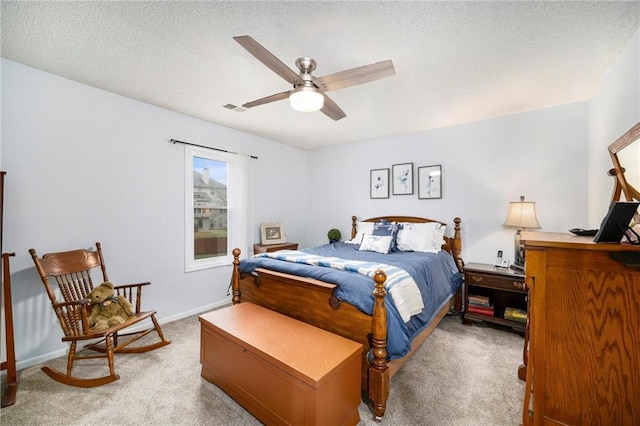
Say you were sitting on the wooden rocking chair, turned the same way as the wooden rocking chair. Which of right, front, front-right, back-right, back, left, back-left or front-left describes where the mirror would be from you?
front

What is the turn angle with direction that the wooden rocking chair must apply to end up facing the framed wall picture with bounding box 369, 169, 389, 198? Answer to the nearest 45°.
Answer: approximately 45° to its left

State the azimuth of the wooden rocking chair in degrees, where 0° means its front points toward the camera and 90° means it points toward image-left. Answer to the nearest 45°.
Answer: approximately 315°

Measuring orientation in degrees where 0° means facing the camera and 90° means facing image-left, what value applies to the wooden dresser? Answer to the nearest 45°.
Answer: approximately 90°

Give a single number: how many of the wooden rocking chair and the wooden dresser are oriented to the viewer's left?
1

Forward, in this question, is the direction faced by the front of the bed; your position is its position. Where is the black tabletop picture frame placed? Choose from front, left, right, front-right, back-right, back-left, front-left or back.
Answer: left

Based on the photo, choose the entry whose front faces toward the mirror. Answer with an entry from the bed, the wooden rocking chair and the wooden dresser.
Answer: the wooden rocking chair

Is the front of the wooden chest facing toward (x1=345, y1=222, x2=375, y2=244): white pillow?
no

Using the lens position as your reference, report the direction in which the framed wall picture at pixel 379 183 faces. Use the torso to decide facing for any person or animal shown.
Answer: facing the viewer and to the left of the viewer

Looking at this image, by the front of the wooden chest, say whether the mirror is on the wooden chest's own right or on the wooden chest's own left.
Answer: on the wooden chest's own left

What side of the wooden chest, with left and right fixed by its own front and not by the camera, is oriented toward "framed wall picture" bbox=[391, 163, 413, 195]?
back

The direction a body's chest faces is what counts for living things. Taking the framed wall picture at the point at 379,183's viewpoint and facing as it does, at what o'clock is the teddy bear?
The teddy bear is roughly at 12 o'clock from the framed wall picture.

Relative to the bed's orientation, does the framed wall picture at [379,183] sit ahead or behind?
behind

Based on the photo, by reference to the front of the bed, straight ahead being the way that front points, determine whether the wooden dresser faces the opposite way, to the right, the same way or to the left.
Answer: to the right

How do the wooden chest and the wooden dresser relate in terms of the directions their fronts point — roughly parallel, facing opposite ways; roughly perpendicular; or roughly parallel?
roughly perpendicular

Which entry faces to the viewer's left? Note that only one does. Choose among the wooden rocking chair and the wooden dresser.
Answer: the wooden dresser

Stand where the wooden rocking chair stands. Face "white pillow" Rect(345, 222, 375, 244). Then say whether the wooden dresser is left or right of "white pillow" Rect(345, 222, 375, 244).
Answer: right
